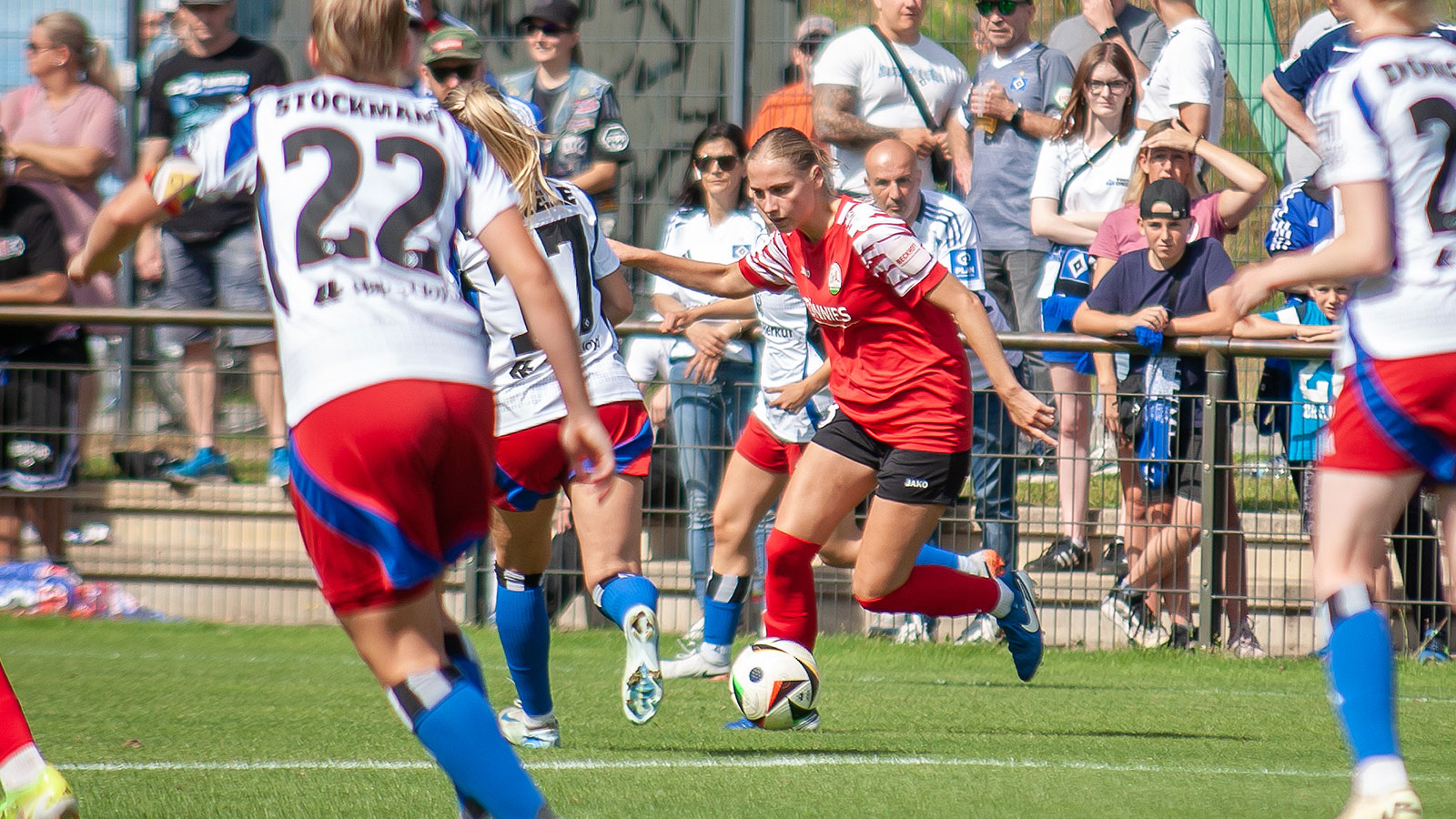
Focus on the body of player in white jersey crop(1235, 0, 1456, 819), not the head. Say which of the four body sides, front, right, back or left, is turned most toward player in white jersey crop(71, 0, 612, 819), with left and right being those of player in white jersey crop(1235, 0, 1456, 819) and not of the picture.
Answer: left

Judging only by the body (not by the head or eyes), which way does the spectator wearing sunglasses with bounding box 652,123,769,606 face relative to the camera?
toward the camera

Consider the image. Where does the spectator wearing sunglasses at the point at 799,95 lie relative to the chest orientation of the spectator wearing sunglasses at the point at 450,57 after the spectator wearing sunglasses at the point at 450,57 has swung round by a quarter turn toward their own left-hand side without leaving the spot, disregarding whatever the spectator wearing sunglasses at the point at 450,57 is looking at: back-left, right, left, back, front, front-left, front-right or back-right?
front-left

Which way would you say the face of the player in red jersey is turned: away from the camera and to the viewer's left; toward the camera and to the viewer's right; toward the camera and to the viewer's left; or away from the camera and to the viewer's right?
toward the camera and to the viewer's left

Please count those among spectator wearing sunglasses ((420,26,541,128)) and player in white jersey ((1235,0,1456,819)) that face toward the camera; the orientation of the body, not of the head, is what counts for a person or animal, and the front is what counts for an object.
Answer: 1

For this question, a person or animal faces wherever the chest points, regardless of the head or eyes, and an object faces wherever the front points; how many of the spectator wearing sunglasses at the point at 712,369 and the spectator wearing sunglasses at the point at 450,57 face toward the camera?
2

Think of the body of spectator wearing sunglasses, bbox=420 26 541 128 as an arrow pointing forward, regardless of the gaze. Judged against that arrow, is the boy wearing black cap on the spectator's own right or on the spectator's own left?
on the spectator's own left

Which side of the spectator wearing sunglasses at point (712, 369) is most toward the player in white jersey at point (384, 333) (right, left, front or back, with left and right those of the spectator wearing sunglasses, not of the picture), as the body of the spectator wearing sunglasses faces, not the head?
front

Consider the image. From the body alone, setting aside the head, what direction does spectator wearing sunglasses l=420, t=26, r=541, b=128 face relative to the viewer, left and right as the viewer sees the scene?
facing the viewer
